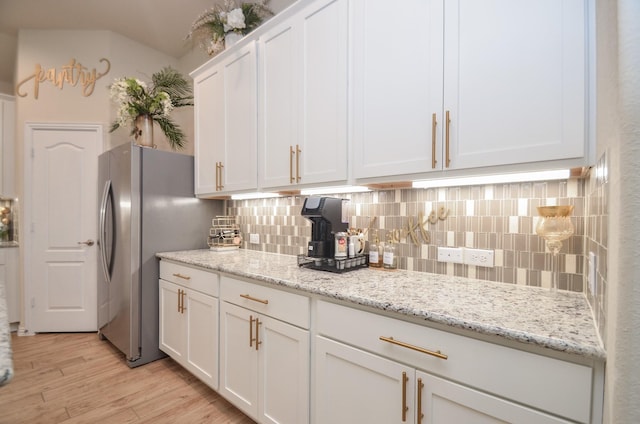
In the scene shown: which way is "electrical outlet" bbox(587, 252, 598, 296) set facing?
to the viewer's left

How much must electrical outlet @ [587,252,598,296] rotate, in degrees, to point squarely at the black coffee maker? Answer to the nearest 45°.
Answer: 0° — it already faces it

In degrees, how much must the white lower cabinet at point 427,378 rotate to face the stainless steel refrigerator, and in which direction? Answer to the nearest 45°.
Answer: approximately 45° to its right

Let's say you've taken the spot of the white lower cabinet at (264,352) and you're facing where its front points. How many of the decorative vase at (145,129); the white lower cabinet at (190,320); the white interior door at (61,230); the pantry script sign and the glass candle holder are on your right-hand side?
4

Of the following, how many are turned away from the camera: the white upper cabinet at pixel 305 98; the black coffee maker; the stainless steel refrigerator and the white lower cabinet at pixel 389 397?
0

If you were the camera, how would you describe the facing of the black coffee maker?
facing the viewer and to the left of the viewer

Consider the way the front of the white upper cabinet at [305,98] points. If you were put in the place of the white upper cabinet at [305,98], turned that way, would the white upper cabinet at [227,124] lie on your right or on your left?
on your right

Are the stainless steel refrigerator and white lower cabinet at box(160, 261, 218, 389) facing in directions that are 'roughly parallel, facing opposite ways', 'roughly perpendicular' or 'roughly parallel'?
roughly parallel

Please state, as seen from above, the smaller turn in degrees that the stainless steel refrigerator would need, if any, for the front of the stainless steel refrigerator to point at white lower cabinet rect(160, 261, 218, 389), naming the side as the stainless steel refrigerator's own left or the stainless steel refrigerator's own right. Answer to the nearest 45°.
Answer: approximately 90° to the stainless steel refrigerator's own left

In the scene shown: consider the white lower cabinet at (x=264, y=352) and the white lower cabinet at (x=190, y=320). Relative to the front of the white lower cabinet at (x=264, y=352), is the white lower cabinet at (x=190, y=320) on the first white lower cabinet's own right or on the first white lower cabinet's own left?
on the first white lower cabinet's own right
